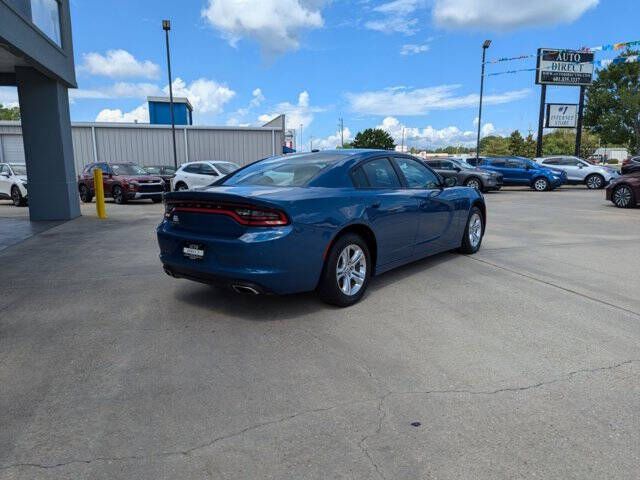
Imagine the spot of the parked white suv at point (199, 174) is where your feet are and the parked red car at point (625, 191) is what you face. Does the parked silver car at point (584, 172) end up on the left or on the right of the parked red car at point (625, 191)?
left

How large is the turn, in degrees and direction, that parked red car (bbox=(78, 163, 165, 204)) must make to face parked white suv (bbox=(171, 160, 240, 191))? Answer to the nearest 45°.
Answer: approximately 45° to its left

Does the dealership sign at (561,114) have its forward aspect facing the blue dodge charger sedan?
yes

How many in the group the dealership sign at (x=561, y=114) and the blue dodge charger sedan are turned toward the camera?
1

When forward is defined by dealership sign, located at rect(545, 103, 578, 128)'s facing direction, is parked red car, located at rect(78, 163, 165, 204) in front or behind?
in front

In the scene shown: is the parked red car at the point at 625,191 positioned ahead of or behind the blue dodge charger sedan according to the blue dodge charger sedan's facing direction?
ahead

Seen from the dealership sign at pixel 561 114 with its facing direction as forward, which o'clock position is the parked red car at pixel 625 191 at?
The parked red car is roughly at 12 o'clock from the dealership sign.

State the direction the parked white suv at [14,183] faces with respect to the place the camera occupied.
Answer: facing the viewer and to the right of the viewer

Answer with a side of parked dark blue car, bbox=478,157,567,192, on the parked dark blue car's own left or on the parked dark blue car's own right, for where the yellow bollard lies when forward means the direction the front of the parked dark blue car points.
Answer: on the parked dark blue car's own right
